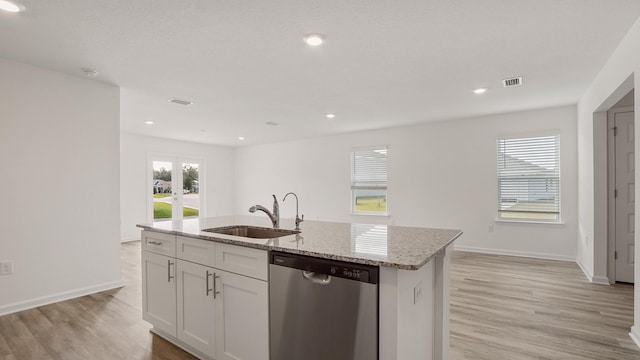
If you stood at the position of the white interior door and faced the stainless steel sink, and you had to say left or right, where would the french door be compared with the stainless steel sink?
right

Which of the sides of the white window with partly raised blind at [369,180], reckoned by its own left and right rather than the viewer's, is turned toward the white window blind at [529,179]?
left

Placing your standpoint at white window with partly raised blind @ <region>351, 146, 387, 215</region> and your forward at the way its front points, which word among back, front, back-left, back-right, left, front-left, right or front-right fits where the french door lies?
front-right

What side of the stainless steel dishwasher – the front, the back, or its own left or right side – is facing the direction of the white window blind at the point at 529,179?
back

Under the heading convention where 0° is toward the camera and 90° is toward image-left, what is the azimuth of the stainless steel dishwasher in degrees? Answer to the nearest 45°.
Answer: approximately 45°

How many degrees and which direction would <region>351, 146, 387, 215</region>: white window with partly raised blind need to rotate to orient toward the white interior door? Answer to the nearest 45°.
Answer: approximately 90° to its left

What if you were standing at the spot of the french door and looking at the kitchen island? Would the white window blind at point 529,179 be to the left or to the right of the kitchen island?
left

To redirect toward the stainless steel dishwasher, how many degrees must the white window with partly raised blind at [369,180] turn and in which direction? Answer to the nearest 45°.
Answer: approximately 45° to its left
